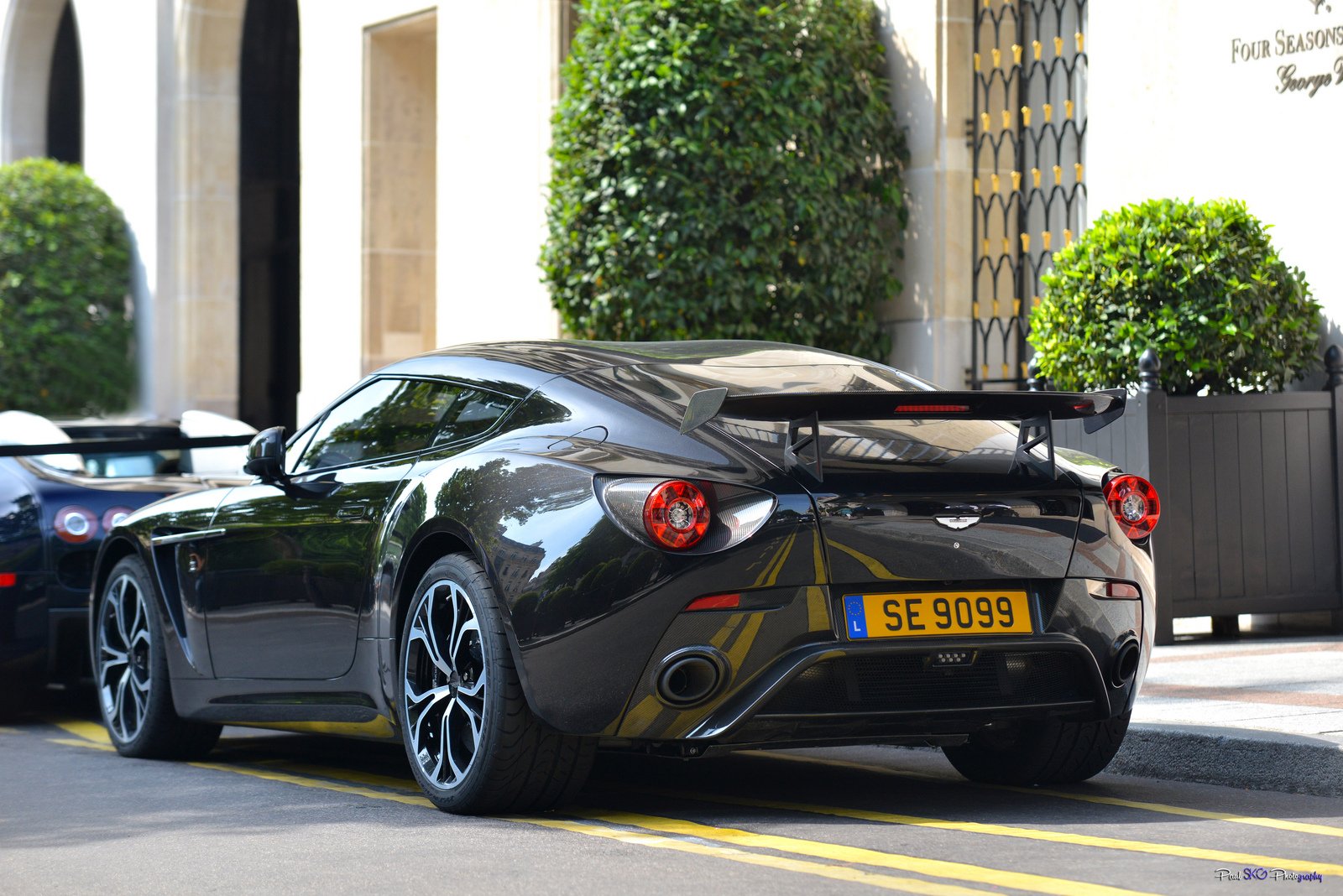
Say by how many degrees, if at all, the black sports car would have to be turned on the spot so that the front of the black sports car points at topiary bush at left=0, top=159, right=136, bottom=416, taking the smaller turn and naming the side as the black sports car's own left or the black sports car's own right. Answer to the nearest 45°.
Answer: approximately 45° to the black sports car's own right

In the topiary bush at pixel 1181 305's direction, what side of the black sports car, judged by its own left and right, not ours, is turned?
right

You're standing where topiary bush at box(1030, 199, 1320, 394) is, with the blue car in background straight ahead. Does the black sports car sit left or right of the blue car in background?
left

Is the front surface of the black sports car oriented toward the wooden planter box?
no

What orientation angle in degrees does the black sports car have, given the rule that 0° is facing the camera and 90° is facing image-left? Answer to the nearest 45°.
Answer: approximately 135°

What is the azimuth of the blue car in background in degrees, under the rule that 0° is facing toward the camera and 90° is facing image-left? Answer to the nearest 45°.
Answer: approximately 135°

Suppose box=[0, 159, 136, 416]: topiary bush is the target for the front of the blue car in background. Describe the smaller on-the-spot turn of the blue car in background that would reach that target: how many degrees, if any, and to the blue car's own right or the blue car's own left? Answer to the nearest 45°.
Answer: approximately 45° to the blue car's own right

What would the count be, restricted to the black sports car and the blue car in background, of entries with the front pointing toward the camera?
0

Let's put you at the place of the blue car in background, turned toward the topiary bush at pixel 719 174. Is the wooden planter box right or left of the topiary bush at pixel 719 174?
right

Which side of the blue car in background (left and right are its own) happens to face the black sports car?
back

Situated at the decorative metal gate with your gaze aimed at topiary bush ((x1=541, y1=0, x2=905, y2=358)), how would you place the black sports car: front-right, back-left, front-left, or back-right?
front-left

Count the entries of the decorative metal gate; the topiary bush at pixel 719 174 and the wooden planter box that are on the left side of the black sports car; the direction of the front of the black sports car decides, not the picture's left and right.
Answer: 0

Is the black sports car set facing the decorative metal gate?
no

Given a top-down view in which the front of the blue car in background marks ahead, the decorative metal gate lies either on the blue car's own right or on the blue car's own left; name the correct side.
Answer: on the blue car's own right

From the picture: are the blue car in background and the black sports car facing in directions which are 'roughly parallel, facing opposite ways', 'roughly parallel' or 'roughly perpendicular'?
roughly parallel

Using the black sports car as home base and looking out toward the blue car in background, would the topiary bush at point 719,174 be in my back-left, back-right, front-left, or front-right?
front-right

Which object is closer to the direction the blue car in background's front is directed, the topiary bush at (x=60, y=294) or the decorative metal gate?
the topiary bush

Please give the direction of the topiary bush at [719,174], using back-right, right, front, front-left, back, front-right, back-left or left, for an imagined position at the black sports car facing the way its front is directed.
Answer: front-right

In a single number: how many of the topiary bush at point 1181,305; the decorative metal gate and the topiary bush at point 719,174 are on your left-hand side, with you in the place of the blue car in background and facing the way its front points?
0

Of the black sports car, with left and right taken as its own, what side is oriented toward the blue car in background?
front
